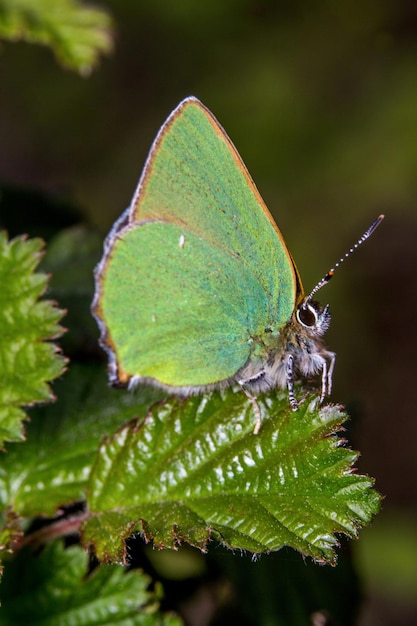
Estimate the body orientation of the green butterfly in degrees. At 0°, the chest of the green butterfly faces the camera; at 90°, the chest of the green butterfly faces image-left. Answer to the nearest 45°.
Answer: approximately 270°

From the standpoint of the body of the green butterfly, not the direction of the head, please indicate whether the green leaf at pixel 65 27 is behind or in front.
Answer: behind
